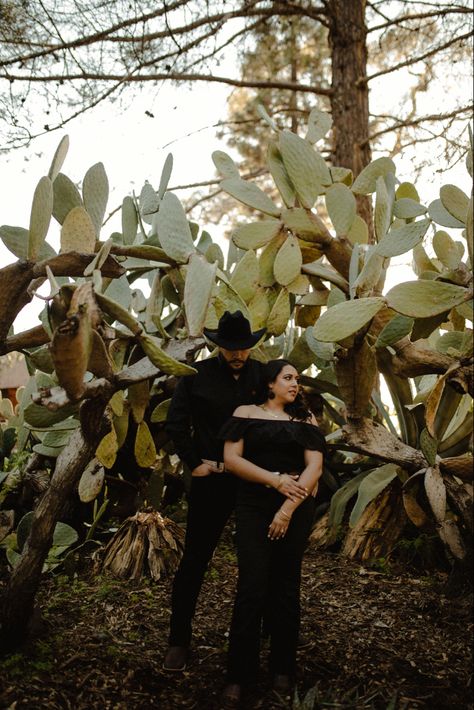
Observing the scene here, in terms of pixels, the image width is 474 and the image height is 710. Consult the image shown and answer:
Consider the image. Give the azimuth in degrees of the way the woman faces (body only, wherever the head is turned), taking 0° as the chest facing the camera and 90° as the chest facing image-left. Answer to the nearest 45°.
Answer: approximately 0°
